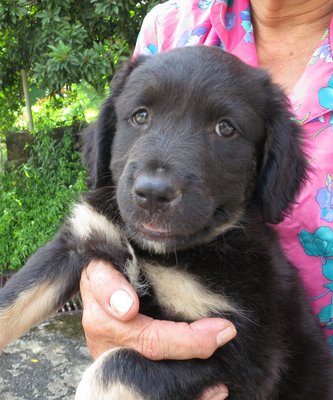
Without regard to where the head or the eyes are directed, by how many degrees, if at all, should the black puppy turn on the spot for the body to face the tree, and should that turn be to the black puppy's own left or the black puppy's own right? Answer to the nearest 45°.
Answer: approximately 135° to the black puppy's own right

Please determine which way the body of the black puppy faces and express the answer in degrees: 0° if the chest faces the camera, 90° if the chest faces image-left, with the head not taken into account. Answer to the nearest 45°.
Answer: approximately 45°

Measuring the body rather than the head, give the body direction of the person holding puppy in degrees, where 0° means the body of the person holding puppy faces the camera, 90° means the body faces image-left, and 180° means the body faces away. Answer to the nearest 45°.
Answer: approximately 0°

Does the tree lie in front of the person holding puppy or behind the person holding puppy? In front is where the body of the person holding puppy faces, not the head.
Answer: behind
